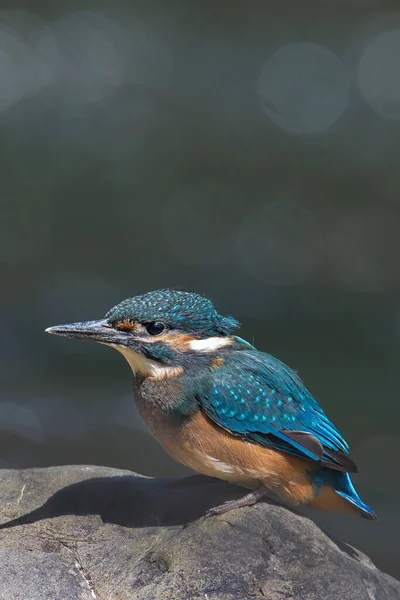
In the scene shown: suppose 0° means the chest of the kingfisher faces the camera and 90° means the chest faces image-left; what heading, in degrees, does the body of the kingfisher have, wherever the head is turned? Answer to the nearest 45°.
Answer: approximately 90°
